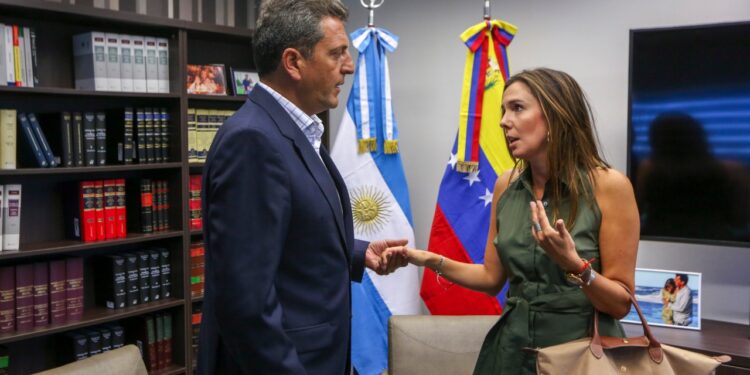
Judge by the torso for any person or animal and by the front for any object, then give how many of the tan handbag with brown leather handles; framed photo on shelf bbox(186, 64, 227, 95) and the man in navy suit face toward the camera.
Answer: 2

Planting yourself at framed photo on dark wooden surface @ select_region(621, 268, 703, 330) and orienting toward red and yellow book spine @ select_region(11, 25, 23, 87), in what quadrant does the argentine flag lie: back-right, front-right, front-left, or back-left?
front-right

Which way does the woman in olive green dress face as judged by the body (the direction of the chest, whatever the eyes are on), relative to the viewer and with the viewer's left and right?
facing the viewer and to the left of the viewer

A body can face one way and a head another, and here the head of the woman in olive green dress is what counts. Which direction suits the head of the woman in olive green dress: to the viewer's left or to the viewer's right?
to the viewer's left

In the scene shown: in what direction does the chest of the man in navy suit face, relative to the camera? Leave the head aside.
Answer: to the viewer's right

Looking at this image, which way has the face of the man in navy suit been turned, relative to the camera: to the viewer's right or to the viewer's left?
to the viewer's right

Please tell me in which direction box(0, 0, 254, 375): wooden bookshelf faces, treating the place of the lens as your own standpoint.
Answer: facing the viewer and to the right of the viewer

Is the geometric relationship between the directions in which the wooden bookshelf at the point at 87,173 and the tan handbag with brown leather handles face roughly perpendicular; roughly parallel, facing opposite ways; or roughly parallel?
roughly perpendicular

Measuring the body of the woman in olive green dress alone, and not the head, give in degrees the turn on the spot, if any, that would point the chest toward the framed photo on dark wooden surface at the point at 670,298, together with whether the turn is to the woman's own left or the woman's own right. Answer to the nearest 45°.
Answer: approximately 180°

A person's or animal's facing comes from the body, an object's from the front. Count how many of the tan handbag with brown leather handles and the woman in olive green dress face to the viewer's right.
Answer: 0

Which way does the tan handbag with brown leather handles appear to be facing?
toward the camera

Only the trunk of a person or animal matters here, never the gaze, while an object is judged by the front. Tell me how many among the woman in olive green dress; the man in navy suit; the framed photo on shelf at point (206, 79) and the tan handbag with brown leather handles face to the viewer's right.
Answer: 1

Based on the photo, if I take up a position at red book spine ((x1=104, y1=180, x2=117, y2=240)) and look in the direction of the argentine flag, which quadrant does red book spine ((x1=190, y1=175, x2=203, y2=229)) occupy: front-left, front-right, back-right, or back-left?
front-left

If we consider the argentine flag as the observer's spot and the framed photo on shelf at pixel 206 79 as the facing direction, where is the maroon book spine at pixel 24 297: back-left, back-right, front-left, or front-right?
front-left

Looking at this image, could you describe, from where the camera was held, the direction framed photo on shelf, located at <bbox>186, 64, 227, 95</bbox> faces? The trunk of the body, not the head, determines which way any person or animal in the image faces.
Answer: facing the viewer
